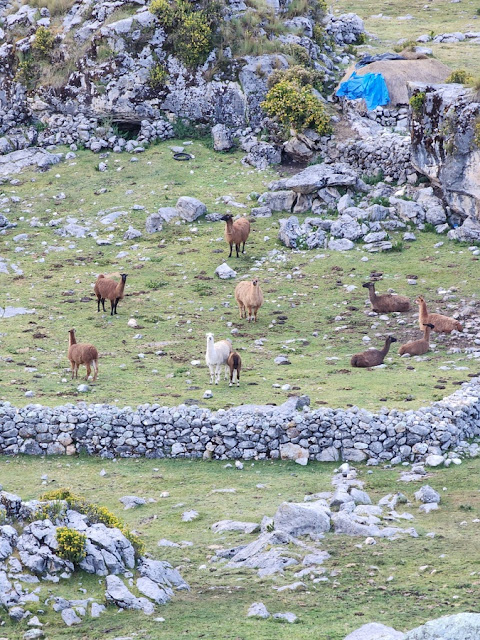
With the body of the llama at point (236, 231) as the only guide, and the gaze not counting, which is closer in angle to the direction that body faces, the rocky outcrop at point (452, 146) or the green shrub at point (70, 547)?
the green shrub

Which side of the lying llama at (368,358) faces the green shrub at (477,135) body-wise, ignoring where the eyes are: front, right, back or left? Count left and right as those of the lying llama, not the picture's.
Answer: left

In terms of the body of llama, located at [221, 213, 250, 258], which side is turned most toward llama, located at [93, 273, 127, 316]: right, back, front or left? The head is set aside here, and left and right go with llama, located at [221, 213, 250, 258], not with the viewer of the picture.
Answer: front

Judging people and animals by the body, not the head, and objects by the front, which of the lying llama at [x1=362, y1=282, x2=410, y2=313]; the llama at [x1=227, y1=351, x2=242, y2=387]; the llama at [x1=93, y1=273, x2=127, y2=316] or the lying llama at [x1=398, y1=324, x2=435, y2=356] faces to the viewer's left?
the lying llama at [x1=362, y1=282, x2=410, y2=313]

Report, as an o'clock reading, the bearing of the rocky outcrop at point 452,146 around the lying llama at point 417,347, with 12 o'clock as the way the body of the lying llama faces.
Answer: The rocky outcrop is roughly at 9 o'clock from the lying llama.

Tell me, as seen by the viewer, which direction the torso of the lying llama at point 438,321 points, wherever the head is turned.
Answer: to the viewer's left

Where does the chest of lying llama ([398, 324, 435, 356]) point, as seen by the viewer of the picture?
to the viewer's right

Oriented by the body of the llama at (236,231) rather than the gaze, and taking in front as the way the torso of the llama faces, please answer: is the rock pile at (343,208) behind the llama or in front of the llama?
behind

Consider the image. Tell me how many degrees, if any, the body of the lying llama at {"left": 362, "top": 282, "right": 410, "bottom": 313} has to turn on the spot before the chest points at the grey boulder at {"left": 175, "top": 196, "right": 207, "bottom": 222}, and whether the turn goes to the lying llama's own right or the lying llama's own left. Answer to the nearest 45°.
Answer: approximately 45° to the lying llama's own right

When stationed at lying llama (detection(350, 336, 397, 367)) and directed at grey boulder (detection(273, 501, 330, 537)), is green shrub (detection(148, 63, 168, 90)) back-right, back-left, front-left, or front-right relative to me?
back-right

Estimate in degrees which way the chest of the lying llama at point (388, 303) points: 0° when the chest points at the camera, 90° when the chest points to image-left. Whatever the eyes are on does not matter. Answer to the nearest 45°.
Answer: approximately 90°

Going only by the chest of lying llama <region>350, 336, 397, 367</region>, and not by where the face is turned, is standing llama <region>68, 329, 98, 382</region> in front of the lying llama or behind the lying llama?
behind

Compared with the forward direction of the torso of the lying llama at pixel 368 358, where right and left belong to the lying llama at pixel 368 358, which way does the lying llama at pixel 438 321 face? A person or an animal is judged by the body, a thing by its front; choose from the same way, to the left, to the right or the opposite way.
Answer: the opposite way

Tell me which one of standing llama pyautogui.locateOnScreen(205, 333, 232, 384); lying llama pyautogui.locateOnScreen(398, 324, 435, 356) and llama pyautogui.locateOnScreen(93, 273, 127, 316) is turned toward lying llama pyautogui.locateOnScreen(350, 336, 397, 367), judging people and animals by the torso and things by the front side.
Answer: the llama

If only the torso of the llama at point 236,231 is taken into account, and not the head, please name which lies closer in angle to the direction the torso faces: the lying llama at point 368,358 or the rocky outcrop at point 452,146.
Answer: the lying llama

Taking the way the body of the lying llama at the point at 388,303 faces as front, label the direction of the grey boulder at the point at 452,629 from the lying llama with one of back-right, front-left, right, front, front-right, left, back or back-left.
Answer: left
